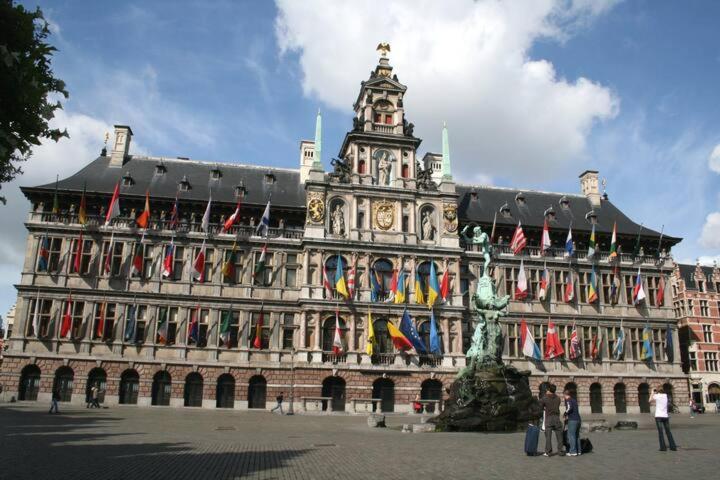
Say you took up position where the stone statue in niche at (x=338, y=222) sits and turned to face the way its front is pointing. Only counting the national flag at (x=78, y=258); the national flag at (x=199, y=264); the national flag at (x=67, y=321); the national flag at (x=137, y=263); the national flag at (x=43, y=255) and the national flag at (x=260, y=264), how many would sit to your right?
6

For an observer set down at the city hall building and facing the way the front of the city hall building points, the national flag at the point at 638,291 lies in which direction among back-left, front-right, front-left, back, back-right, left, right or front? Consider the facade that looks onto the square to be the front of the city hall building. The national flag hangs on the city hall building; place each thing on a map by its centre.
left

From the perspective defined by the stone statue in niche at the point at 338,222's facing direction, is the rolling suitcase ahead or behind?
ahead

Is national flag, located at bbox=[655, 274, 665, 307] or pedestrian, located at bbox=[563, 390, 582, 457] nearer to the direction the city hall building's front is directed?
the pedestrian

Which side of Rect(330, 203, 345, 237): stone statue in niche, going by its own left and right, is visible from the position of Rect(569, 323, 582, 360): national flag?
left

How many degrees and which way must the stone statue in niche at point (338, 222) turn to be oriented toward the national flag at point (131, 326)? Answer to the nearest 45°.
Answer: approximately 90° to its right

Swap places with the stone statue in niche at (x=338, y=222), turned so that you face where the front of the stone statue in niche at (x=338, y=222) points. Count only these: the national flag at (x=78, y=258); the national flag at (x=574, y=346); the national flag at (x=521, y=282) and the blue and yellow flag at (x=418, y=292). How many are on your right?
1

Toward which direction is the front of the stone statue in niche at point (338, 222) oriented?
toward the camera

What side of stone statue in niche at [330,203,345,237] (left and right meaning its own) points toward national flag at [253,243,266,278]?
right

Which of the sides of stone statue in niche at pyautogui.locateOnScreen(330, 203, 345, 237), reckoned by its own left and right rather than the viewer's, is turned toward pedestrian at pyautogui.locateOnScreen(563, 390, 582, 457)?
front

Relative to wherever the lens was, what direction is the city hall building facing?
facing the viewer

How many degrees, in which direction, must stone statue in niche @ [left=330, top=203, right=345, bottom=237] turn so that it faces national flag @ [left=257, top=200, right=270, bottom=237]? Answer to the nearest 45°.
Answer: approximately 45° to its right

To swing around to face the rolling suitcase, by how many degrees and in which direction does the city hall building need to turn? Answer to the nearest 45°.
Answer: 0° — it already faces it

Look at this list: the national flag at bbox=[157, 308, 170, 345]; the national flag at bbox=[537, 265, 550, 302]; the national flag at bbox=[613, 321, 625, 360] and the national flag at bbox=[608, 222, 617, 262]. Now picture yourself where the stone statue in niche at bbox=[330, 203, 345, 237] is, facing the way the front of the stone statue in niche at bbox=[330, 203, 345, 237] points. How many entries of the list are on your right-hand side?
1
